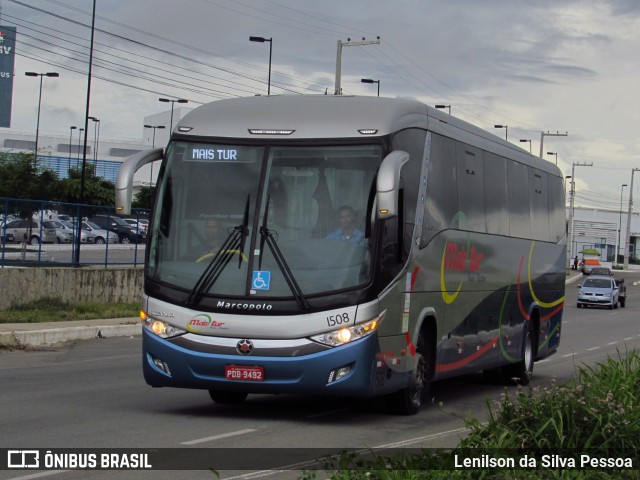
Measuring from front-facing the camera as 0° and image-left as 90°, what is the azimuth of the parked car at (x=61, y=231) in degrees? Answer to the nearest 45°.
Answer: approximately 315°

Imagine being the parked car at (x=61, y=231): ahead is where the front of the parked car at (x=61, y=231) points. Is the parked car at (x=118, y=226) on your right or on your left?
on your left

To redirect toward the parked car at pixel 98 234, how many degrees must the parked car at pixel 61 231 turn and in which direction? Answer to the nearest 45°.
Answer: approximately 90° to its left

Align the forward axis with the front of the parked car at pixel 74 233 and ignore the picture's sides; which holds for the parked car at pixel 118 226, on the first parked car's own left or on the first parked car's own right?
on the first parked car's own left

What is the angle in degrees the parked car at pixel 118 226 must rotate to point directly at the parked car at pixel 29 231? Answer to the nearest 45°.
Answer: approximately 90° to its right
